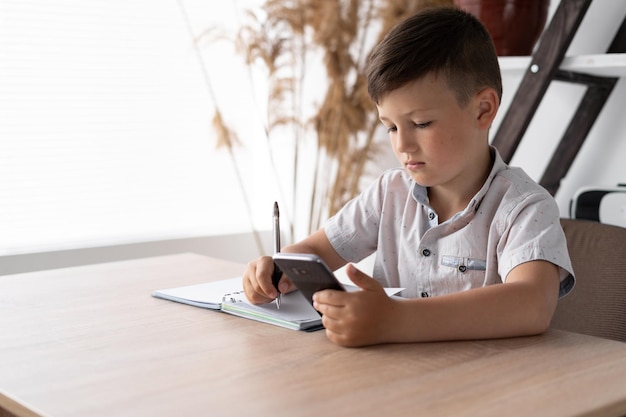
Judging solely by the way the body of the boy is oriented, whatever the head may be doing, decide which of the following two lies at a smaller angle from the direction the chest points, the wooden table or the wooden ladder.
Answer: the wooden table

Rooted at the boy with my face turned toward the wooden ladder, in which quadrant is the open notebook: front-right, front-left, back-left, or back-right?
back-left

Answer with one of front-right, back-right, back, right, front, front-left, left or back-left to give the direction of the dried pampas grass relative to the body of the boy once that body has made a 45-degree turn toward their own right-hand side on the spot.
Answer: right

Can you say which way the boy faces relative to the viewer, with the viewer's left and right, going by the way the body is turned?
facing the viewer and to the left of the viewer

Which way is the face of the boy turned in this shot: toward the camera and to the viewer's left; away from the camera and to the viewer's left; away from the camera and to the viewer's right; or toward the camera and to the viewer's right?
toward the camera and to the viewer's left

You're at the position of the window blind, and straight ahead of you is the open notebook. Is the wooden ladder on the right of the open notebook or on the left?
left

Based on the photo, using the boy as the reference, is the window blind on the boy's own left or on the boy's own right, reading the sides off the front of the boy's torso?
on the boy's own right
